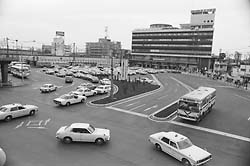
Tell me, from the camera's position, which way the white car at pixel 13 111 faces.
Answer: facing away from the viewer and to the right of the viewer

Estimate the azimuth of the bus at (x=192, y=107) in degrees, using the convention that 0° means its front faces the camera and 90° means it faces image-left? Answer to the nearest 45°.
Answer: approximately 45°

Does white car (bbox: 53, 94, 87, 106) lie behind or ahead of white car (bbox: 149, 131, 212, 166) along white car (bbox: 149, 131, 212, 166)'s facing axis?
behind

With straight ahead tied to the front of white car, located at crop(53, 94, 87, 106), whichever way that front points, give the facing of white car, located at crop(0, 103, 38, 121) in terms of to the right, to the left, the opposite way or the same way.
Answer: the opposite way

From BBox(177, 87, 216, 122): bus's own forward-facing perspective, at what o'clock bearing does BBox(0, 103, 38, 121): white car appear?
The white car is roughly at 1 o'clock from the bus.

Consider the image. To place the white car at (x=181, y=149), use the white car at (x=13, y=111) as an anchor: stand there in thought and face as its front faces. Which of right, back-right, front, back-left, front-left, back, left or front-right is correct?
right
